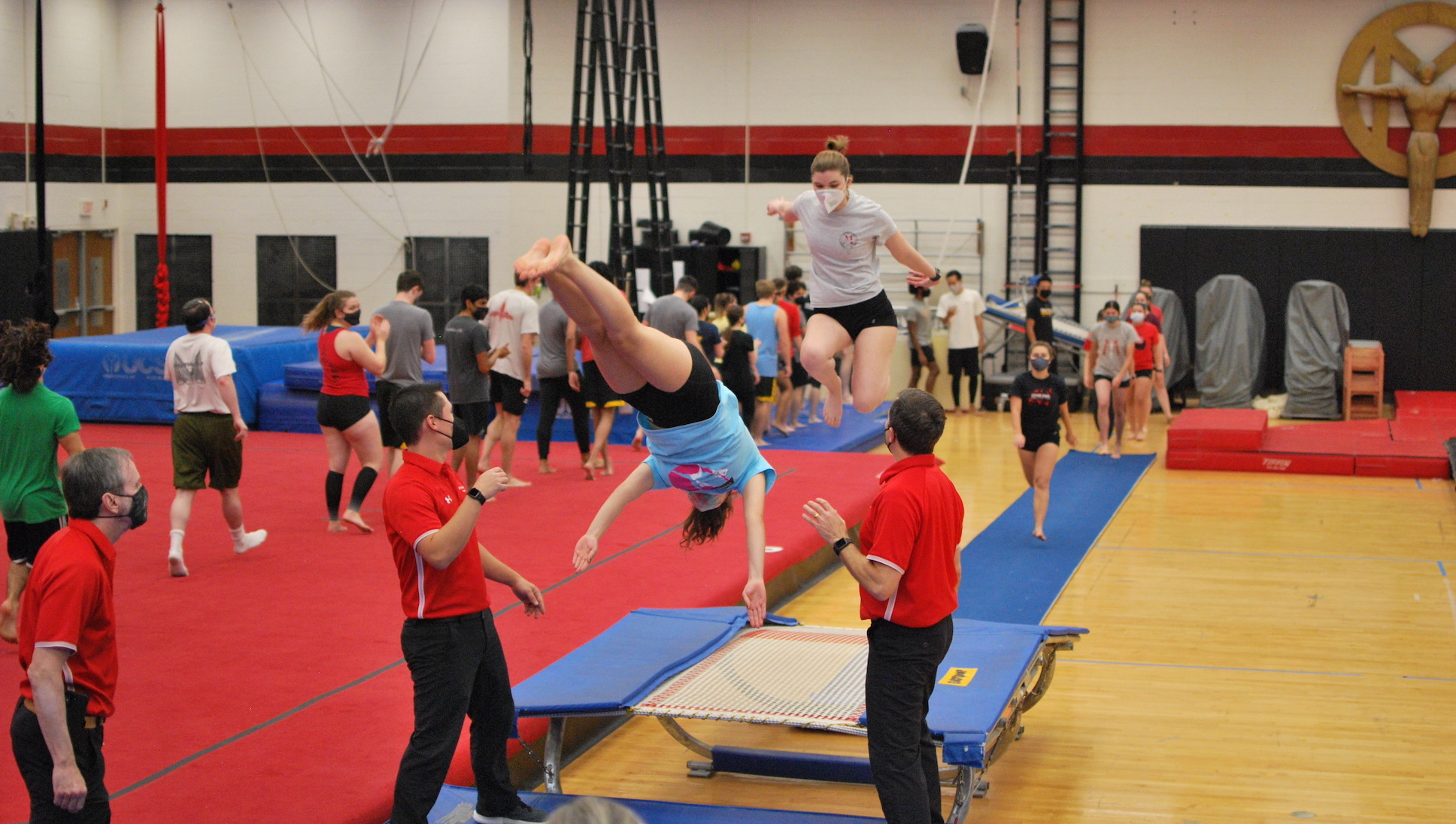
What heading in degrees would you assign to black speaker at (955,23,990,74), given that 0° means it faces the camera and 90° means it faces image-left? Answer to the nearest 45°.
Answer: approximately 0°

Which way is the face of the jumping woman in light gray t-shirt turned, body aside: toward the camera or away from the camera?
toward the camera

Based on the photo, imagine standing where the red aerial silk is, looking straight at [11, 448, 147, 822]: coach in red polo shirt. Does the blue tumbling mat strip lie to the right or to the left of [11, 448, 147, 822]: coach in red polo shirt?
left

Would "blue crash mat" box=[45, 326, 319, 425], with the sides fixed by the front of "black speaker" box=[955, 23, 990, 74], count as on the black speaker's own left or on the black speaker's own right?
on the black speaker's own right

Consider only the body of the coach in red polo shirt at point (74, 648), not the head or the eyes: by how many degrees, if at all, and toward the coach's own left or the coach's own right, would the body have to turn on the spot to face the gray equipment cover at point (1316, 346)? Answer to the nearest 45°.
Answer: approximately 45° to the coach's own left

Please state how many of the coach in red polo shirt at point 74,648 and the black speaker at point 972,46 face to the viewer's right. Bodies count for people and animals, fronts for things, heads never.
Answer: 1

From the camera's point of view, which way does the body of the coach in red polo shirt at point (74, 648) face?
to the viewer's right

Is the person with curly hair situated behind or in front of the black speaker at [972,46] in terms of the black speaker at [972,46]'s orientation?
in front

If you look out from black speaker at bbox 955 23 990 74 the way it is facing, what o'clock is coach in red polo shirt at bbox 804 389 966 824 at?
The coach in red polo shirt is roughly at 12 o'clock from the black speaker.

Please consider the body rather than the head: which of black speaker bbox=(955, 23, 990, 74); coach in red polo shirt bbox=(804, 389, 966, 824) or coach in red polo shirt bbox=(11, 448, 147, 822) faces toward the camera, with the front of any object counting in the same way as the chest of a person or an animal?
the black speaker

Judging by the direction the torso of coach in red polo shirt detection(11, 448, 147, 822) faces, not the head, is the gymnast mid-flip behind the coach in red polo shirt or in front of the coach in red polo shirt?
in front

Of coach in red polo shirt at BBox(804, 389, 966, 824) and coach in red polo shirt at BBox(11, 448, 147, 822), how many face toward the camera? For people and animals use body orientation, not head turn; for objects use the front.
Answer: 0

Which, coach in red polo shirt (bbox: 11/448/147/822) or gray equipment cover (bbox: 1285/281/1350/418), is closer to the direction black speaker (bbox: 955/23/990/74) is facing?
the coach in red polo shirt

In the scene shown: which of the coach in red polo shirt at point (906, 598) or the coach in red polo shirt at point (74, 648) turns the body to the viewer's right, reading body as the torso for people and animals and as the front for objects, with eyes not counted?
the coach in red polo shirt at point (74, 648)
